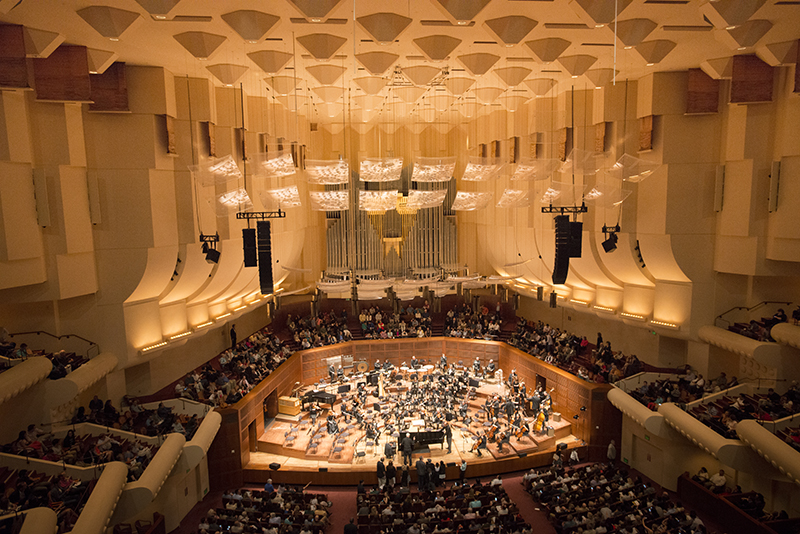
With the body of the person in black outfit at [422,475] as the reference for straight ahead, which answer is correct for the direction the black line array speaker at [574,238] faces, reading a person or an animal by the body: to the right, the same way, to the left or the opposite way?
the opposite way

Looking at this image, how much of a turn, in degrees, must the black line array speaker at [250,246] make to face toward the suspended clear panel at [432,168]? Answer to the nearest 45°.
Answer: approximately 90° to its left

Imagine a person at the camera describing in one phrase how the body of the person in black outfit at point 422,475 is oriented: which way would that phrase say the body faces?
away from the camera

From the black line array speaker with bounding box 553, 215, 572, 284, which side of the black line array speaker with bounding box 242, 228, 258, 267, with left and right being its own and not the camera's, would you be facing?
left

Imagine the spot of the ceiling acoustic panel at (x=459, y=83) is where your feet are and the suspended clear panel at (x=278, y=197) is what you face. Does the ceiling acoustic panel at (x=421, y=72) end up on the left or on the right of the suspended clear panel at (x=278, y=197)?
left

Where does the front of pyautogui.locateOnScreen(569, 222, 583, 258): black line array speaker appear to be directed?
toward the camera

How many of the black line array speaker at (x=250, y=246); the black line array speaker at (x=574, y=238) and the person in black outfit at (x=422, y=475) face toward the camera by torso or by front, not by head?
2

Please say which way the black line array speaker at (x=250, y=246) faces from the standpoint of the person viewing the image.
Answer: facing the viewer
